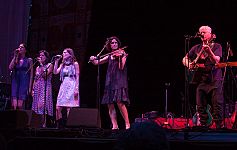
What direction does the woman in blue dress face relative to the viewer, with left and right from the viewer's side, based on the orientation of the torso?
facing the viewer and to the left of the viewer

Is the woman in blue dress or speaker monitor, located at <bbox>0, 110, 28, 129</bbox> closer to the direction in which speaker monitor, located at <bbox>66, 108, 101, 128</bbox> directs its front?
the woman in blue dress

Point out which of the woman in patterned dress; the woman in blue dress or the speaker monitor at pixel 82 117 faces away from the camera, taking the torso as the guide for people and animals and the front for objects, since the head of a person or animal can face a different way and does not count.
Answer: the speaker monitor

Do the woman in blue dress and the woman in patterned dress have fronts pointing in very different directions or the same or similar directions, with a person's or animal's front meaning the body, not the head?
same or similar directions

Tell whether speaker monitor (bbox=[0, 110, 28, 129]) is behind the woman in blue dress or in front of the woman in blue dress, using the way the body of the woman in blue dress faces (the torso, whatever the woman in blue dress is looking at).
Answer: in front

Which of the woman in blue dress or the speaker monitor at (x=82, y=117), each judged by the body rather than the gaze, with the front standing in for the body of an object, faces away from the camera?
the speaker monitor

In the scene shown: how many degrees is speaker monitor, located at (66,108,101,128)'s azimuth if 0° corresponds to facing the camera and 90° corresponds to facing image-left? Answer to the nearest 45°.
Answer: approximately 180°

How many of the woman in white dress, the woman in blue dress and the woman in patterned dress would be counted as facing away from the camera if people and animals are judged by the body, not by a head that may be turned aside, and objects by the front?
0

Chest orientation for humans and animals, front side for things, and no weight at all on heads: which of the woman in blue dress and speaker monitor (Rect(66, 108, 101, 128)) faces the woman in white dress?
the speaker monitor

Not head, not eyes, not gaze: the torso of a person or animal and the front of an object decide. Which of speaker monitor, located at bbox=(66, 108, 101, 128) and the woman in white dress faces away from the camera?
the speaker monitor

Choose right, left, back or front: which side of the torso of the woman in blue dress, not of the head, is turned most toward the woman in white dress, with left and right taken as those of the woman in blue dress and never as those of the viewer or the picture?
left

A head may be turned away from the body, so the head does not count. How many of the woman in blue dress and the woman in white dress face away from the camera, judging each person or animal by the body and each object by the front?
0

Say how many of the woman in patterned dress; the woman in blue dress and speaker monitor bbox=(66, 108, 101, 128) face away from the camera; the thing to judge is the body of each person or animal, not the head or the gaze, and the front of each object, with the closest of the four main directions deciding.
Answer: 1

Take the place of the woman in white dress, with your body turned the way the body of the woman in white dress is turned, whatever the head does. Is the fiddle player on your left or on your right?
on your left
